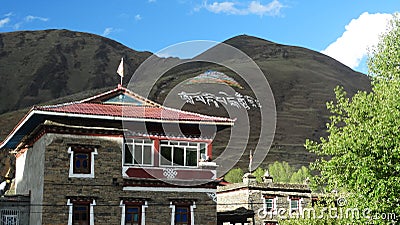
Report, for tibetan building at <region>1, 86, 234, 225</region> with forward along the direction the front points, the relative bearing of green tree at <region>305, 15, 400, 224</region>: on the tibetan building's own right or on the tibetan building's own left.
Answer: on the tibetan building's own left

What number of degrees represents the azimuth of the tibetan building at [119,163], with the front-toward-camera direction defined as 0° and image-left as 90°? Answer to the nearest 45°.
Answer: approximately 0°
